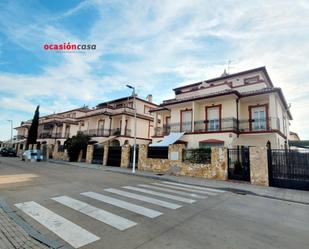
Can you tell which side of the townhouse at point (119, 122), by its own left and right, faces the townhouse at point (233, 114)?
left

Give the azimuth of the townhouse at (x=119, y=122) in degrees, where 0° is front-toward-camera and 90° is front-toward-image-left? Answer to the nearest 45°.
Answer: approximately 45°

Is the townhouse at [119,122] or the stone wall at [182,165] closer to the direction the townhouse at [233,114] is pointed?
the stone wall

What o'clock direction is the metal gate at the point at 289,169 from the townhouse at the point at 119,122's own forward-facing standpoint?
The metal gate is roughly at 10 o'clock from the townhouse.

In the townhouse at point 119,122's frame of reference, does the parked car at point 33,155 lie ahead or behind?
ahead

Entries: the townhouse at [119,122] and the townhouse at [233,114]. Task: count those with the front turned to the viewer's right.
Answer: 0

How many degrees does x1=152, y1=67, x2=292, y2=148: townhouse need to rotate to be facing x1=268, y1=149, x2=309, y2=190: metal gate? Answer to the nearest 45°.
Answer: approximately 45° to its left

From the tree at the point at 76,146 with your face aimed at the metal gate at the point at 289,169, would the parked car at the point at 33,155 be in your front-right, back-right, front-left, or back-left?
back-right

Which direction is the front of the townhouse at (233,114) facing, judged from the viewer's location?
facing the viewer and to the left of the viewer

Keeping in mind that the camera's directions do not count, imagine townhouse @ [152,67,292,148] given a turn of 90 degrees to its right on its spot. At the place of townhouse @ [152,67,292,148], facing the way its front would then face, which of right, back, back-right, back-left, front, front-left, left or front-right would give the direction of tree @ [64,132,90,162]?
front-left
